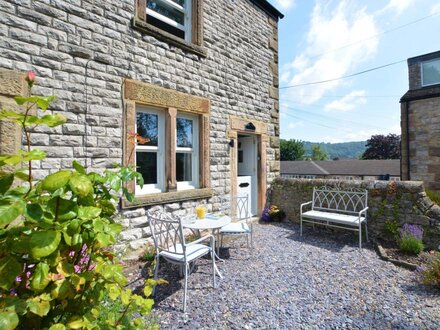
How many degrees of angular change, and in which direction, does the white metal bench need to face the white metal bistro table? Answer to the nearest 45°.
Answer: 0° — it already faces it

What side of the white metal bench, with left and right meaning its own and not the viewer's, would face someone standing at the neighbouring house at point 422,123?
back

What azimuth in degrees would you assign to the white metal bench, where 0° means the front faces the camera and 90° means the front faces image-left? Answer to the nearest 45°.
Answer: approximately 45°

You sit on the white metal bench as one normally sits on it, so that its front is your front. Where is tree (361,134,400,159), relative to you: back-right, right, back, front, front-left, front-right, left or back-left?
back-right

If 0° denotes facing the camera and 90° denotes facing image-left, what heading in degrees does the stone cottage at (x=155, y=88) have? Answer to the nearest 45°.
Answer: approximately 315°

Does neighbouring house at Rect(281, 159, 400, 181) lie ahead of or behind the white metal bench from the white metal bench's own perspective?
behind

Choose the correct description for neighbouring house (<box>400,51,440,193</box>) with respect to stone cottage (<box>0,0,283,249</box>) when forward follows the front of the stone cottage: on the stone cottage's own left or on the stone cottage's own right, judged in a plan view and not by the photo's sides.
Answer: on the stone cottage's own left

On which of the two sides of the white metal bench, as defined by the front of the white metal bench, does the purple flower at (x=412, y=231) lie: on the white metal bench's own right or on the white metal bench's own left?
on the white metal bench's own left

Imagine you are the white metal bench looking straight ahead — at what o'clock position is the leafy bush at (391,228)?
The leafy bush is roughly at 8 o'clock from the white metal bench.
